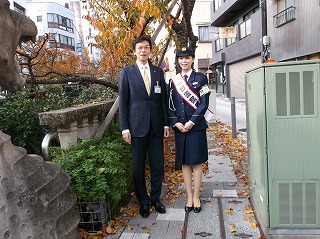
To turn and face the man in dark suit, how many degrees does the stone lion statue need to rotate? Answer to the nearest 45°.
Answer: approximately 45° to its left

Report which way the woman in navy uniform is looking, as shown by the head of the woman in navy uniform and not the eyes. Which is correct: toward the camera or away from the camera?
toward the camera

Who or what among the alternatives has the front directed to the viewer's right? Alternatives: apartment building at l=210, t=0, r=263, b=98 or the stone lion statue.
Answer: the stone lion statue

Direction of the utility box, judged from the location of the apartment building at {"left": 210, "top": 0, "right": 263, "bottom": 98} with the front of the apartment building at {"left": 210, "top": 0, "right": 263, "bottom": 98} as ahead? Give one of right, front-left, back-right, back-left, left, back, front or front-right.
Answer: front-left

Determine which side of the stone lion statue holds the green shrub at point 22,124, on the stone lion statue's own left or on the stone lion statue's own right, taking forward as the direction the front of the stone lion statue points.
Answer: on the stone lion statue's own left

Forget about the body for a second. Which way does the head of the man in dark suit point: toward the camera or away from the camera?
toward the camera

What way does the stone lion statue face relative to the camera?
to the viewer's right

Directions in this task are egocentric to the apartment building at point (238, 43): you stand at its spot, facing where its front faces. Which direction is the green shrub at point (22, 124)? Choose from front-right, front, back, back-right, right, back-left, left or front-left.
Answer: front-left

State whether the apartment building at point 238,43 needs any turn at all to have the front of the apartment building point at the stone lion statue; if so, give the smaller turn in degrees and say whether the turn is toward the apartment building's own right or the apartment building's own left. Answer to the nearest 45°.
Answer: approximately 45° to the apartment building's own left

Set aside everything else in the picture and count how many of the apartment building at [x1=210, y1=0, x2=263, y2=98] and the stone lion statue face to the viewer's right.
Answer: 1

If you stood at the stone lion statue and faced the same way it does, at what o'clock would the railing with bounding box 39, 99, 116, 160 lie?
The railing is roughly at 10 o'clock from the stone lion statue.

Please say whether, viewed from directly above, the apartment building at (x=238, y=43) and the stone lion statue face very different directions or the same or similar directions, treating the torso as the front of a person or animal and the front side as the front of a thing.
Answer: very different directions

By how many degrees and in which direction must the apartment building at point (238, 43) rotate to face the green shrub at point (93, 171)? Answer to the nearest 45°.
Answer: approximately 45° to its left

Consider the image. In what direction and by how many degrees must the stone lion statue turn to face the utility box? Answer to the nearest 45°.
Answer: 0° — it already faces it

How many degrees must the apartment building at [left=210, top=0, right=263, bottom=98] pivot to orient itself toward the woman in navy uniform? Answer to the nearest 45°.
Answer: approximately 45° to its left
